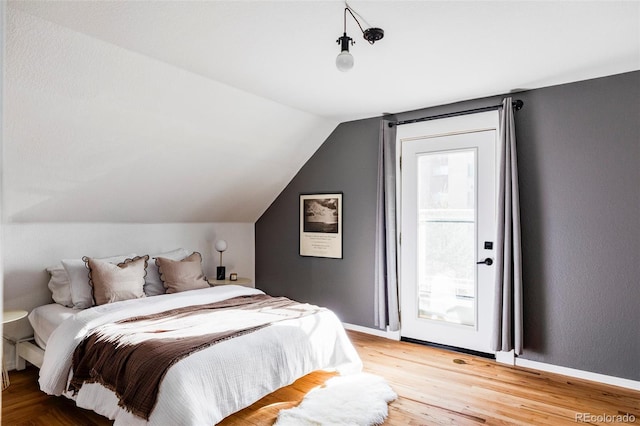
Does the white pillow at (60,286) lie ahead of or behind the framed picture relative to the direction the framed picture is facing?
ahead

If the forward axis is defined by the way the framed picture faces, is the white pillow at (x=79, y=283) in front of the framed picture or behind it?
in front

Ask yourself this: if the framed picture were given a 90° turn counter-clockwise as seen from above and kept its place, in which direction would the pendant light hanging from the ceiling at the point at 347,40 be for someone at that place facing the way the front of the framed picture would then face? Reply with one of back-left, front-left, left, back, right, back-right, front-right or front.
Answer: front-right

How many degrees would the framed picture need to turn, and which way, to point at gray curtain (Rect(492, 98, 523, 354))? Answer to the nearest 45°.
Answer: approximately 90° to its left

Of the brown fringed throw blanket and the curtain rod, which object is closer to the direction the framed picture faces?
the brown fringed throw blanket

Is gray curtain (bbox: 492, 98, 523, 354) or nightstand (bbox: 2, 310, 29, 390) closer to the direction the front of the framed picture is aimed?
the nightstand

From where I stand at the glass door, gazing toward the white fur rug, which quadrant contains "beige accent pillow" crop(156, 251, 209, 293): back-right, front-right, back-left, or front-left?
front-right

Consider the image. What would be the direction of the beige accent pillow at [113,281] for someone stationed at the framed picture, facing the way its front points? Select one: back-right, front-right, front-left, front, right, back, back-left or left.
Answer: front

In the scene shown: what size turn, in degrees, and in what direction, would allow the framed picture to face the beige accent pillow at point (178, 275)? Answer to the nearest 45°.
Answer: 0° — it already faces it

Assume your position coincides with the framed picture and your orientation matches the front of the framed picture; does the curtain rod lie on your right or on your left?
on your left

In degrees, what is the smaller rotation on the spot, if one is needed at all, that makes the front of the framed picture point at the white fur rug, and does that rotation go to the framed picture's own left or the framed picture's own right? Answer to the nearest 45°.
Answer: approximately 45° to the framed picture's own left

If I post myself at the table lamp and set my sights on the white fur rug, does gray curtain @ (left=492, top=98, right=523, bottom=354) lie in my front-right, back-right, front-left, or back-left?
front-left

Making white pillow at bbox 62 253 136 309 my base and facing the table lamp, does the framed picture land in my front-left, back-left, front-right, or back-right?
front-right

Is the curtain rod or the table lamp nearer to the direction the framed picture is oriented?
the table lamp

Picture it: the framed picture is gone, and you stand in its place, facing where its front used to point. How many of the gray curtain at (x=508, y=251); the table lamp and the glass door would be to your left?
2

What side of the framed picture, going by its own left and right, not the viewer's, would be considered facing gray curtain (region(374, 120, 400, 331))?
left

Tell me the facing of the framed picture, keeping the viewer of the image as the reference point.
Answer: facing the viewer and to the left of the viewer
